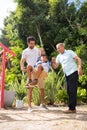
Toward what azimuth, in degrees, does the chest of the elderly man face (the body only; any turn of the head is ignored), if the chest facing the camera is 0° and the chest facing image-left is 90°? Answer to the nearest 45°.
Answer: approximately 45°
